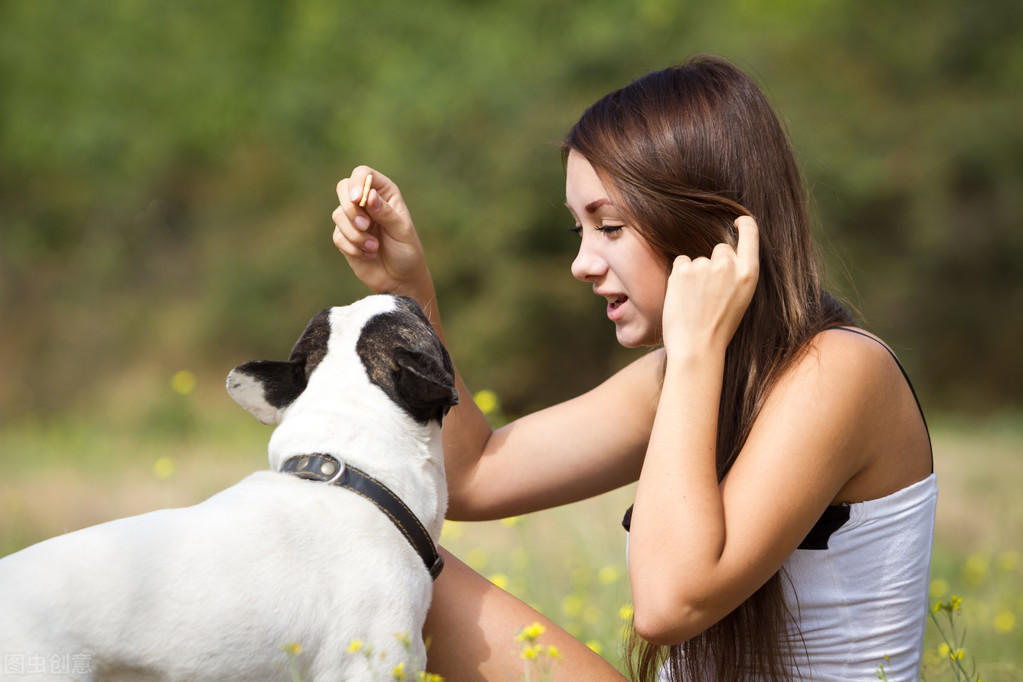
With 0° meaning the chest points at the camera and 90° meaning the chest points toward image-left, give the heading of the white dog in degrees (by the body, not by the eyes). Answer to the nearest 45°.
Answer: approximately 225°

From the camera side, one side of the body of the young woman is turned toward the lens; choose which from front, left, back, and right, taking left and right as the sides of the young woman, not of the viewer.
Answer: left

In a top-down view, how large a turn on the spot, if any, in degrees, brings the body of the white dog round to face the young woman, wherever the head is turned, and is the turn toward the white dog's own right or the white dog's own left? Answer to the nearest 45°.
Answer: approximately 45° to the white dog's own right

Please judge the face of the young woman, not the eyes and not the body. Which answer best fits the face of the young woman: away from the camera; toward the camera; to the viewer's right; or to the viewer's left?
to the viewer's left

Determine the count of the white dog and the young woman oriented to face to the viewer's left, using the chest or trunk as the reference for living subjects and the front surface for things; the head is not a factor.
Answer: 1

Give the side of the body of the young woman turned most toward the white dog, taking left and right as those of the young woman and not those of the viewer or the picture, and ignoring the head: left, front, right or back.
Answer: front
